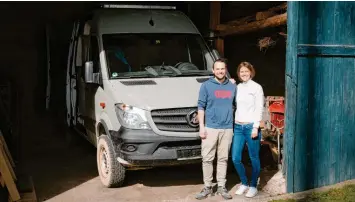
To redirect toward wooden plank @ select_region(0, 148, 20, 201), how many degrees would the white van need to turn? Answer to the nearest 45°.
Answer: approximately 90° to its right

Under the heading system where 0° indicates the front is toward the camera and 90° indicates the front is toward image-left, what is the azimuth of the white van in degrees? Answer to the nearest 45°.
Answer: approximately 315°

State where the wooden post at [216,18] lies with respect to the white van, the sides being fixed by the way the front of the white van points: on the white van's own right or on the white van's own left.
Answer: on the white van's own left

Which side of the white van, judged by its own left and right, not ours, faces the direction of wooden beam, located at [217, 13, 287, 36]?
left

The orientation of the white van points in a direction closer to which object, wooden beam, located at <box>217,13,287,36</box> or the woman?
the woman

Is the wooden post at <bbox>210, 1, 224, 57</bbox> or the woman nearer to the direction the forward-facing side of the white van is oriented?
the woman

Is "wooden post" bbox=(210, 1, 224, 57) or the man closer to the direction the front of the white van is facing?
the man

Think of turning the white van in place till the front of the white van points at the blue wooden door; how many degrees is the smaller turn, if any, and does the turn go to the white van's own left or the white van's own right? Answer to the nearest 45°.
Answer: approximately 45° to the white van's own left

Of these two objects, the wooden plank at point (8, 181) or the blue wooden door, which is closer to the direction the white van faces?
the blue wooden door

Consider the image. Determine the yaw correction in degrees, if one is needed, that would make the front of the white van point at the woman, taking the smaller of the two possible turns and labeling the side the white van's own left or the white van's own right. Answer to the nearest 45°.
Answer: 0° — it already faces them
